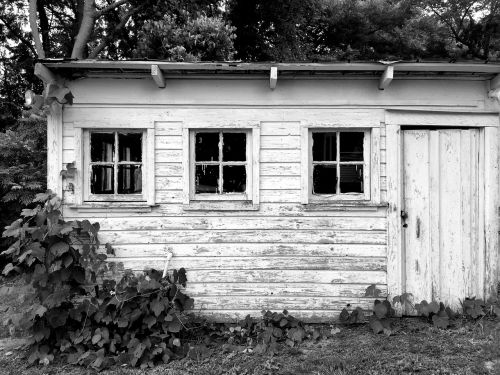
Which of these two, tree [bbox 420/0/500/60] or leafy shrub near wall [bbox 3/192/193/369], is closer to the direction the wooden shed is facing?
the leafy shrub near wall

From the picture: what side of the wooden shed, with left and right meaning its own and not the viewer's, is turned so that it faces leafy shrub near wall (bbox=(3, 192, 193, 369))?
right

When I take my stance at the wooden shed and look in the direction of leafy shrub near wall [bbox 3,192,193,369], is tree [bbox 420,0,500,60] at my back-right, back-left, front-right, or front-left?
back-right

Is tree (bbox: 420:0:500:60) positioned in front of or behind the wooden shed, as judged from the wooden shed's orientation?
behind

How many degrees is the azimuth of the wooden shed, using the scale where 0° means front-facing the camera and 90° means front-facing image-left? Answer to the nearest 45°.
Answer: approximately 0°
